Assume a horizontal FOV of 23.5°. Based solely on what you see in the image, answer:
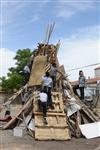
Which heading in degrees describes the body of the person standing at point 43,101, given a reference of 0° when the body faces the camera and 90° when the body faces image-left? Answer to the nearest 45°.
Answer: approximately 180°

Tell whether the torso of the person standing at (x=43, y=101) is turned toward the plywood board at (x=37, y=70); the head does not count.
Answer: yes

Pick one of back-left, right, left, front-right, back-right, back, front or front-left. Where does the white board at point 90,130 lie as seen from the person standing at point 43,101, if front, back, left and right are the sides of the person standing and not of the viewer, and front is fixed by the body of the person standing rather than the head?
right

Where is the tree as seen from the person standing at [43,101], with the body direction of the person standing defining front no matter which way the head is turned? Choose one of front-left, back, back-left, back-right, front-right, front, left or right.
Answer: front

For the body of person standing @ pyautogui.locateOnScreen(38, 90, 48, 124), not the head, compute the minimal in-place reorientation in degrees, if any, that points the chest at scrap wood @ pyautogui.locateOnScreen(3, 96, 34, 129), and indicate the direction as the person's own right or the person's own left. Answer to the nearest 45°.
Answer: approximately 45° to the person's own left
